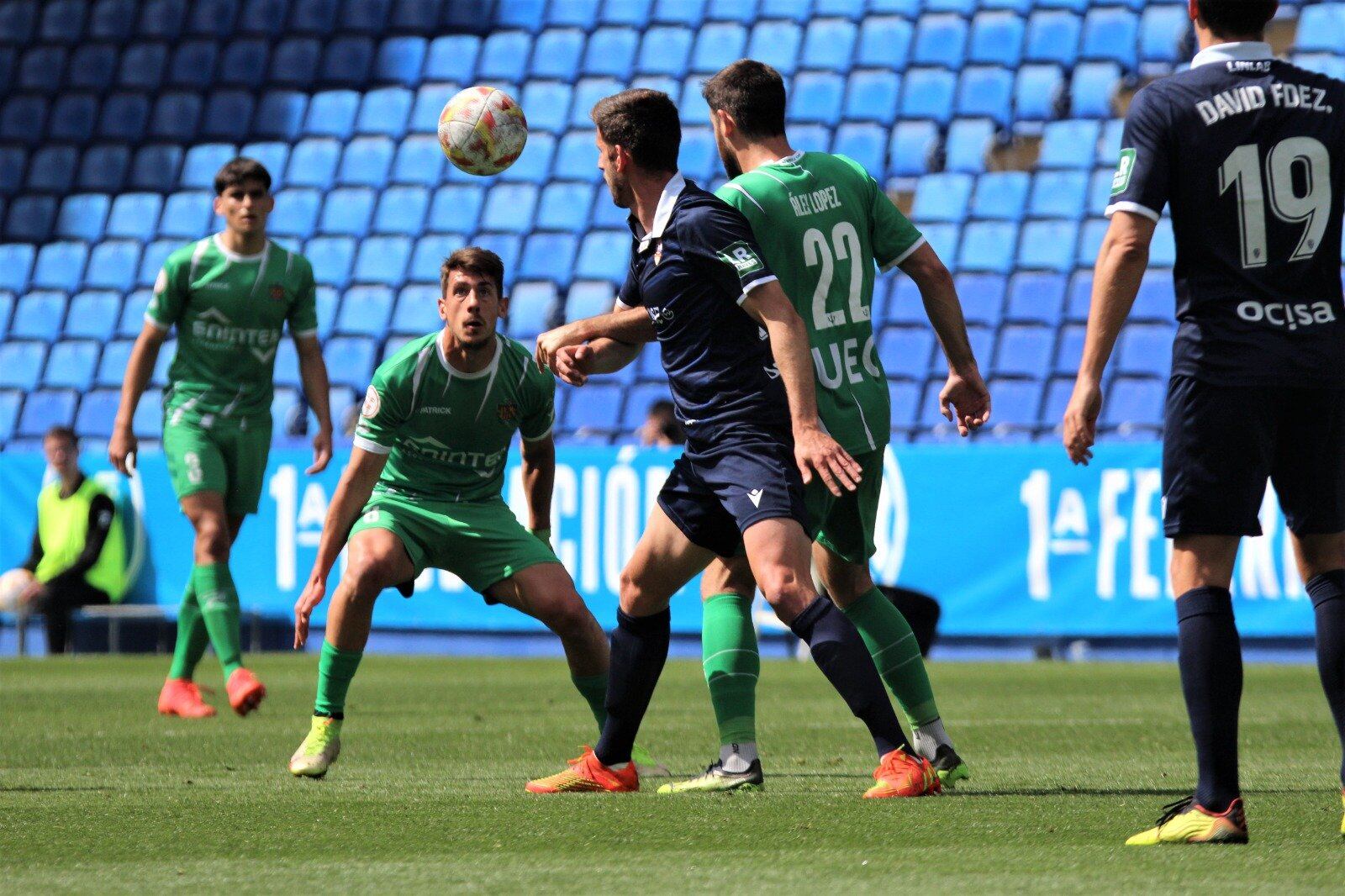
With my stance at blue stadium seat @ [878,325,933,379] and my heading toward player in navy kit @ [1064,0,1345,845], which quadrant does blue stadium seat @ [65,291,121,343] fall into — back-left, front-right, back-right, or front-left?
back-right

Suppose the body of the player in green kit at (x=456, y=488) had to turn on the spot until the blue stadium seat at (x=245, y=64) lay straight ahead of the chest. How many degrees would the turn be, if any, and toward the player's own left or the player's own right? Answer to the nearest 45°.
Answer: approximately 180°

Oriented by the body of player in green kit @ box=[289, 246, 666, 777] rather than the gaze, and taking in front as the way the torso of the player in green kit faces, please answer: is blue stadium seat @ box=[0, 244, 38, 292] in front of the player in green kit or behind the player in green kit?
behind

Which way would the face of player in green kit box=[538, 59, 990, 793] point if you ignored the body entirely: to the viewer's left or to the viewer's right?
to the viewer's left

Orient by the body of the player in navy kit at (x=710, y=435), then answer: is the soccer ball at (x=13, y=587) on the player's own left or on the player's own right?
on the player's own right

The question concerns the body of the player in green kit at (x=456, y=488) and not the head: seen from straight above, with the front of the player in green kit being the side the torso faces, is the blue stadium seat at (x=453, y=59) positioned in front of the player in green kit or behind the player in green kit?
behind

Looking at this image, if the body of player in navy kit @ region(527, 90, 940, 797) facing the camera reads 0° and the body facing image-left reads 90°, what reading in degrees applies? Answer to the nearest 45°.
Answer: approximately 45°

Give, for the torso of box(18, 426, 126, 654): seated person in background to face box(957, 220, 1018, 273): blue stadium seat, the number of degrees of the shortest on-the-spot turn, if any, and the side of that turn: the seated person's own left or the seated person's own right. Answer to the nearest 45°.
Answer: approximately 135° to the seated person's own left

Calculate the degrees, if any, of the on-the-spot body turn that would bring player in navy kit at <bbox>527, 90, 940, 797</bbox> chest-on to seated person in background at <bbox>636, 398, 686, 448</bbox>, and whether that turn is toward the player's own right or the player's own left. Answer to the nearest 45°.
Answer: approximately 135° to the player's own right

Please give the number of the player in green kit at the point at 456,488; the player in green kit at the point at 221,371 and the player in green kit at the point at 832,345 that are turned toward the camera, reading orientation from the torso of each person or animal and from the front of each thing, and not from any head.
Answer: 2

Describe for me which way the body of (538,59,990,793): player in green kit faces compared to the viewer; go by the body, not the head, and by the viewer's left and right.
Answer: facing away from the viewer and to the left of the viewer

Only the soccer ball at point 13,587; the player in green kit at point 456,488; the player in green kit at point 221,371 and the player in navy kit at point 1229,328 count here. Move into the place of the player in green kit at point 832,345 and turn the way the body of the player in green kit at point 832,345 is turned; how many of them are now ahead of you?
3

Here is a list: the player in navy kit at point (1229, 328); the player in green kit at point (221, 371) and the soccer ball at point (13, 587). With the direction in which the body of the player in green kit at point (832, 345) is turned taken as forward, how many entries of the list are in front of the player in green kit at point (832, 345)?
2

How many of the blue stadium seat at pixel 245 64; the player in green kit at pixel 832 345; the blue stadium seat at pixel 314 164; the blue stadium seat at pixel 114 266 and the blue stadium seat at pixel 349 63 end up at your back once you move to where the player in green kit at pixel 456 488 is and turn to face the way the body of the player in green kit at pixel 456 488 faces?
4

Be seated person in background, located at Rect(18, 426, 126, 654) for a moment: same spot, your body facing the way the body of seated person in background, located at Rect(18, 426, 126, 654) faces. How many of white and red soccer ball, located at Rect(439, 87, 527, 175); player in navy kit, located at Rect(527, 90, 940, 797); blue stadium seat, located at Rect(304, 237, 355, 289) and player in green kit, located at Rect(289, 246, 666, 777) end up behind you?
1

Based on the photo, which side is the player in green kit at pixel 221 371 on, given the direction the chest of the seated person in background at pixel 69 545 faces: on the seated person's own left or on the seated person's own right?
on the seated person's own left
